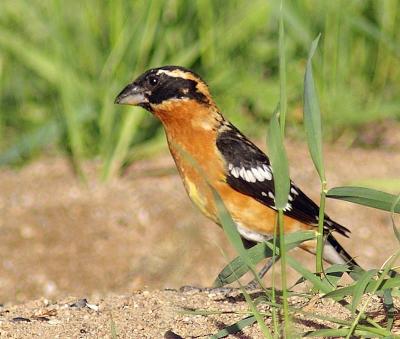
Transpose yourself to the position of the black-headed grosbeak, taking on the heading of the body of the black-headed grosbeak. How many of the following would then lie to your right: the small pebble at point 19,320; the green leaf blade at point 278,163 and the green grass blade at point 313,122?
0

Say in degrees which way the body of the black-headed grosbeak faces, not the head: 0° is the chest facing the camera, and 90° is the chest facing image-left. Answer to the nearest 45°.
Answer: approximately 90°

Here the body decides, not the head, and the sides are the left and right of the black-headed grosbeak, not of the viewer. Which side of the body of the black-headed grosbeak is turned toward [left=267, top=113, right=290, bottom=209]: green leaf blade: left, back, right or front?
left

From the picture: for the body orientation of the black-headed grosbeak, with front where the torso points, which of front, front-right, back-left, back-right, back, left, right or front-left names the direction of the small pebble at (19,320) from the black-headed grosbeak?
front-left

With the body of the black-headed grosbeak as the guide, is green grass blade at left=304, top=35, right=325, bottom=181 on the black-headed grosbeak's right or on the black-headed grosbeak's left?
on the black-headed grosbeak's left
